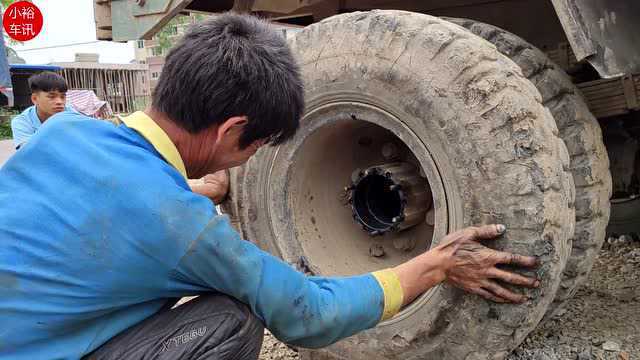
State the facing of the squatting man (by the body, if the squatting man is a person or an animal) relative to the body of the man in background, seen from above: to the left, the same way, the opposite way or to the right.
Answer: to the left

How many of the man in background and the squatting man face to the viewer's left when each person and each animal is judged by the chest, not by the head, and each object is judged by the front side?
0

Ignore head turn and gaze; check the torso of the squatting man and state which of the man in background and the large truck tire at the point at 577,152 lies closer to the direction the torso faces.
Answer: the large truck tire

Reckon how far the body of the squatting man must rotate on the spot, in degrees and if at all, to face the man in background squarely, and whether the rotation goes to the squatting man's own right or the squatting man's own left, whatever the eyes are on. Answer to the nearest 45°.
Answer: approximately 90° to the squatting man's own left

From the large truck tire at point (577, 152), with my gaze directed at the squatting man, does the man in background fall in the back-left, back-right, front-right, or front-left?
front-right

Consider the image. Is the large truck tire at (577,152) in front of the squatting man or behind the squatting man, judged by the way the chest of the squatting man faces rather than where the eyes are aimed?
in front

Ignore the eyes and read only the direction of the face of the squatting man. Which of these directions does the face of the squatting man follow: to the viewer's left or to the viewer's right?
to the viewer's right

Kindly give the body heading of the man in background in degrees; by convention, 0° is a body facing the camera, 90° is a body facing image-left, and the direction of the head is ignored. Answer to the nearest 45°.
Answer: approximately 315°

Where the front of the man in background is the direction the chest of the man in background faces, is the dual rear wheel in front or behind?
in front

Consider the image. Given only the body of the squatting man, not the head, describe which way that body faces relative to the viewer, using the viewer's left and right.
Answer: facing away from the viewer and to the right of the viewer
